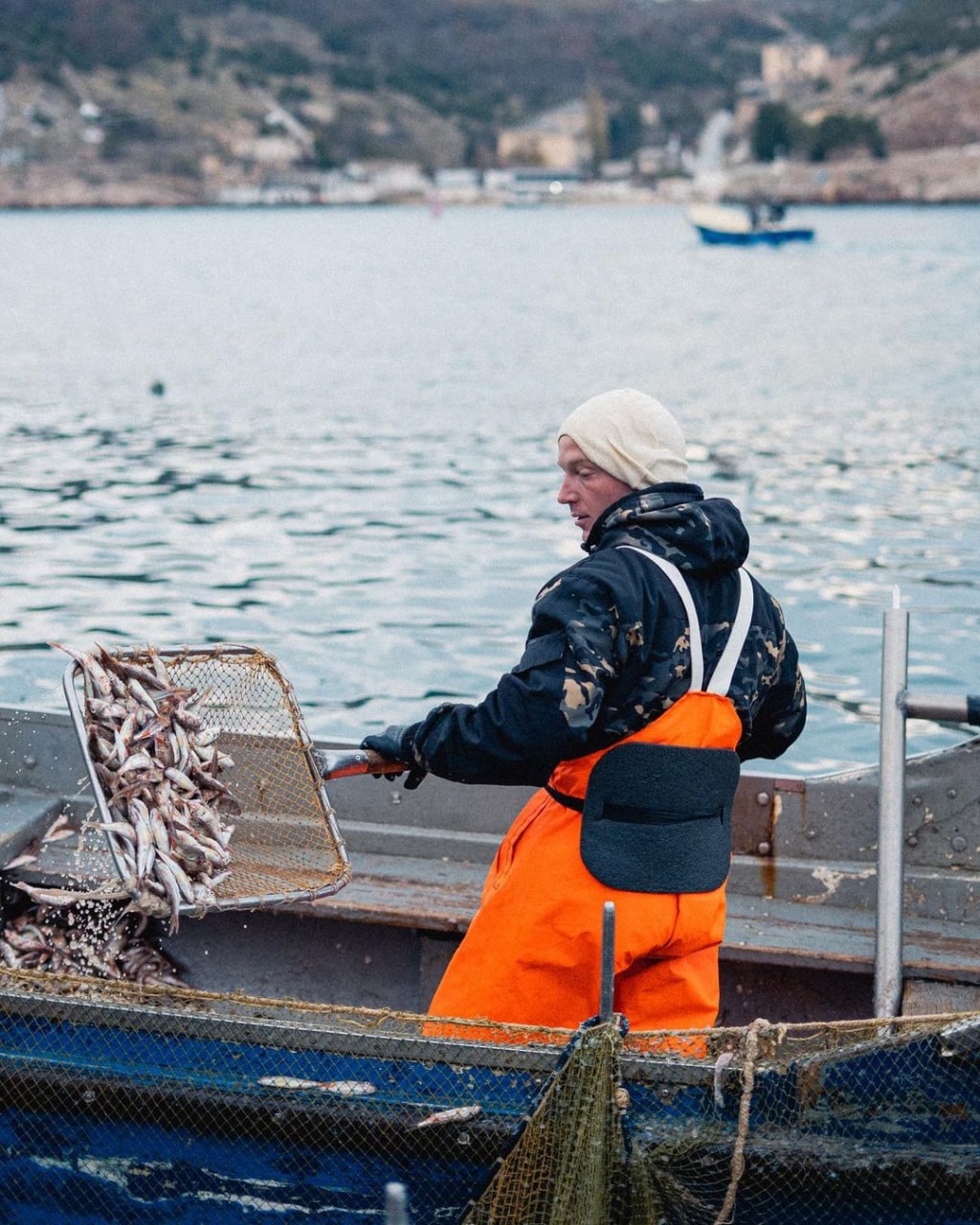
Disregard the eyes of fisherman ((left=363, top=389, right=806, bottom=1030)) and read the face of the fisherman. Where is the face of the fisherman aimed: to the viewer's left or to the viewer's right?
to the viewer's left

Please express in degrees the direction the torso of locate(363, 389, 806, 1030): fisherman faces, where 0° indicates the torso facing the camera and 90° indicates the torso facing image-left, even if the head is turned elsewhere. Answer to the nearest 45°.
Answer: approximately 135°

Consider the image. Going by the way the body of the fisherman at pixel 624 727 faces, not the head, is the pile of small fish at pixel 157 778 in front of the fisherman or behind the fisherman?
in front
